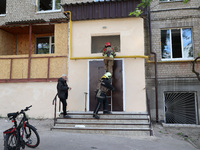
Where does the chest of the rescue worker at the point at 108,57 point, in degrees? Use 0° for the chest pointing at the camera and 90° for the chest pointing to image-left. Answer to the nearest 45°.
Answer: approximately 180°

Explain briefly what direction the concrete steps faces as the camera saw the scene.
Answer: facing the viewer

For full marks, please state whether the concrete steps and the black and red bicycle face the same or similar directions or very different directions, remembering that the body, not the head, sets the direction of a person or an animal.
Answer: very different directions

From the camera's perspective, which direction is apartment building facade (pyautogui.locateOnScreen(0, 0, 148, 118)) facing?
toward the camera

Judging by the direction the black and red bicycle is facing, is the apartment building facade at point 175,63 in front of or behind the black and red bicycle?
in front

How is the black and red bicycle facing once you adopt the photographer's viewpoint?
facing away from the viewer and to the right of the viewer

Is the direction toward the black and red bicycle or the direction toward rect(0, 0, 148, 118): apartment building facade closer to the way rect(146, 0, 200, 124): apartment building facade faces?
the black and red bicycle

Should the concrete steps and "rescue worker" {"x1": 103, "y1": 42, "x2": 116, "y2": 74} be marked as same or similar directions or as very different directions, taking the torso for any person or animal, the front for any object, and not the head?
very different directions

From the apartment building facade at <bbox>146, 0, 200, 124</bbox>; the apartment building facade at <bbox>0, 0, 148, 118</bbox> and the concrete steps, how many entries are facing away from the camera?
0

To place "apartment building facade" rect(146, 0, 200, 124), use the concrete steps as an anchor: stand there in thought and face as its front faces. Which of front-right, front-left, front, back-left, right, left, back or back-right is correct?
back-left

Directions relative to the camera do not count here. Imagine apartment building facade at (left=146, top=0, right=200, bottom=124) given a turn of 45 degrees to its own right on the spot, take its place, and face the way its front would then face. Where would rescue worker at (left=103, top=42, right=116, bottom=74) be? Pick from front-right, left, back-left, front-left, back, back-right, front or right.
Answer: front
